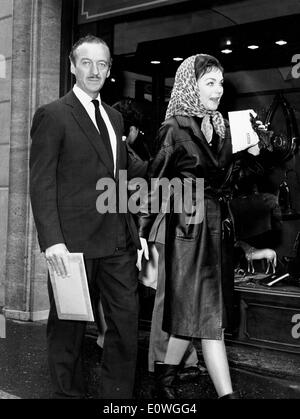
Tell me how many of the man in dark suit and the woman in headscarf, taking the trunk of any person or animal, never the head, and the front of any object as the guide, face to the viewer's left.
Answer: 0

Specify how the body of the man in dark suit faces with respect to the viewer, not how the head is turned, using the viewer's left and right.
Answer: facing the viewer and to the right of the viewer

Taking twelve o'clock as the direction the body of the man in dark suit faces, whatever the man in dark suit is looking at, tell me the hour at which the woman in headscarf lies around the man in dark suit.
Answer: The woman in headscarf is roughly at 10 o'clock from the man in dark suit.

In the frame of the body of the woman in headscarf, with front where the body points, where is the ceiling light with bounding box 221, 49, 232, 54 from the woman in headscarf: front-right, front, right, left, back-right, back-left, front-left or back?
back-left

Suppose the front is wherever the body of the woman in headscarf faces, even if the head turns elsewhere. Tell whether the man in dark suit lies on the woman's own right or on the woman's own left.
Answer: on the woman's own right
